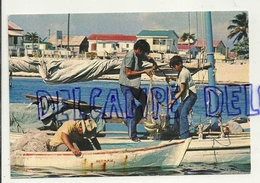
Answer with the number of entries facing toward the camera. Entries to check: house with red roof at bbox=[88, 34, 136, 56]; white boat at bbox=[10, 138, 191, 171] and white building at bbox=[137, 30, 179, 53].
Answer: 2

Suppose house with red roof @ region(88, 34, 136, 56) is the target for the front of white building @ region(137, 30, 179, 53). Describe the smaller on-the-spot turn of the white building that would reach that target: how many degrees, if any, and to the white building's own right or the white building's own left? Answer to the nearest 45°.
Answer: approximately 90° to the white building's own right

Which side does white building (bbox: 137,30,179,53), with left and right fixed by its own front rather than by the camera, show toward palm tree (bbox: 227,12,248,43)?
left

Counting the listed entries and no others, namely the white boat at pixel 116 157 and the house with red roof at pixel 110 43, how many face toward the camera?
1

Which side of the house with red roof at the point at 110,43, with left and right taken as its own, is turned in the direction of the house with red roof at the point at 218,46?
left
